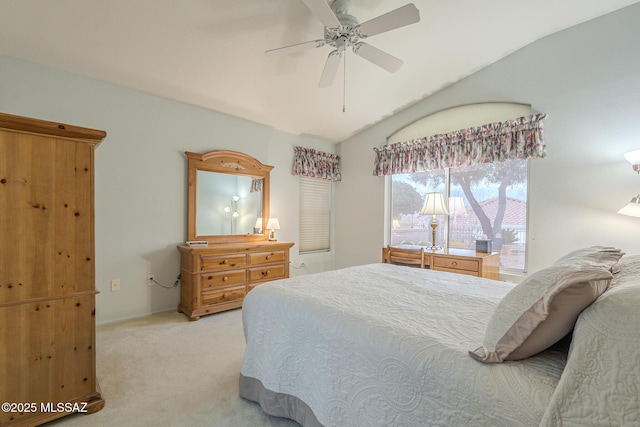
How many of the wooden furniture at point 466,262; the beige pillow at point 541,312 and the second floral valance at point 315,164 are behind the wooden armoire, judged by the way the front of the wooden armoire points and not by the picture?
0

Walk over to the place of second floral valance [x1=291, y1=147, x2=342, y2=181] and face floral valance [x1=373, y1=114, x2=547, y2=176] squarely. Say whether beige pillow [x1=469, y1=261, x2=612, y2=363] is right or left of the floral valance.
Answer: right

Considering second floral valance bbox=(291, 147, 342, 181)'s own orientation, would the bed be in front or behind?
in front

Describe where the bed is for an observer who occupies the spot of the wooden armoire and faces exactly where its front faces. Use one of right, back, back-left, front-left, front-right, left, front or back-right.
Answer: front-right

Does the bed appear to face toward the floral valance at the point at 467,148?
no

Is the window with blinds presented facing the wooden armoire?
no

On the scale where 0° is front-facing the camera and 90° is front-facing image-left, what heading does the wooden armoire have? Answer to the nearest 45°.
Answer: approximately 270°

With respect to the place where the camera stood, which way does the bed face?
facing away from the viewer and to the left of the viewer

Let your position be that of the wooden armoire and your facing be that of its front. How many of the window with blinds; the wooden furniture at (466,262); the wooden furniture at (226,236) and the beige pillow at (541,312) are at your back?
0

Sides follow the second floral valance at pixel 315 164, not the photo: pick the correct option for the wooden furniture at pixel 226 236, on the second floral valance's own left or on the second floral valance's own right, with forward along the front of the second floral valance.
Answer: on the second floral valance's own right

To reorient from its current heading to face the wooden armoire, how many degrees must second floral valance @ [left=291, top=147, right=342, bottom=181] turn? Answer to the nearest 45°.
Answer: approximately 90° to its right

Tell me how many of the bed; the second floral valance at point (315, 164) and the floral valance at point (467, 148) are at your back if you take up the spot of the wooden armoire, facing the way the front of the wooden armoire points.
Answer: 0

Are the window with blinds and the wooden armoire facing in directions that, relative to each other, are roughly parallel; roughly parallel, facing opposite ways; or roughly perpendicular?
roughly perpendicular

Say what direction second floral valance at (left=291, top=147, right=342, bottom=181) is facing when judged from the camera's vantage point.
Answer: facing the viewer and to the right of the viewer
